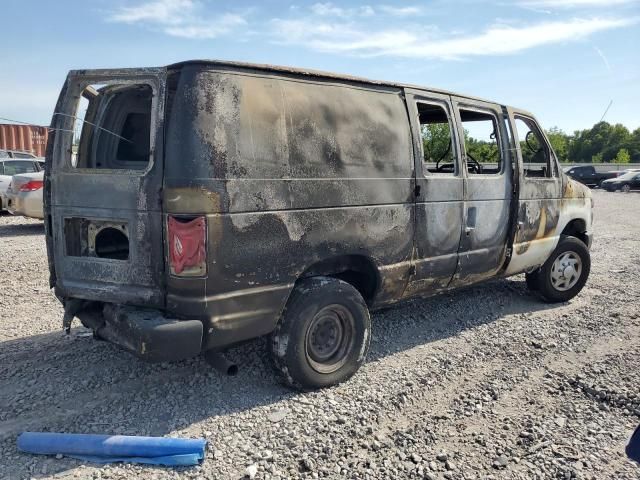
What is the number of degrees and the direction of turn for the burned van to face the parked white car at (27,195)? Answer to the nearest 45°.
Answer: approximately 90° to its left

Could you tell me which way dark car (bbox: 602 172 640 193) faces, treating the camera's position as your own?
facing the viewer and to the left of the viewer

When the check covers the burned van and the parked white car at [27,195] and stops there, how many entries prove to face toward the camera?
0

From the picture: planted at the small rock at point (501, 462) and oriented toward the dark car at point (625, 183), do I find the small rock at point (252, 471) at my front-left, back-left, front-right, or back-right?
back-left

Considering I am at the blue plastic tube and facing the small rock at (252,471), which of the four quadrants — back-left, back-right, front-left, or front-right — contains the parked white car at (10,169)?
back-left

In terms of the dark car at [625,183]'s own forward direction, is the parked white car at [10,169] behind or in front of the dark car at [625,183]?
in front

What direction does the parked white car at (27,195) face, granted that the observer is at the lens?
facing away from the viewer and to the right of the viewer

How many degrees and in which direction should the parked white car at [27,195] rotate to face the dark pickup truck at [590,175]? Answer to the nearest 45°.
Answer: approximately 45° to its right

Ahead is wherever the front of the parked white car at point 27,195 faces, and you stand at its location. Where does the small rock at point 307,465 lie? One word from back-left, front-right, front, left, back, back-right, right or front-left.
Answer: back-right

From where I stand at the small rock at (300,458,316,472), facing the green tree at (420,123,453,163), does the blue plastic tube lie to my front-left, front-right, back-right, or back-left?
back-left

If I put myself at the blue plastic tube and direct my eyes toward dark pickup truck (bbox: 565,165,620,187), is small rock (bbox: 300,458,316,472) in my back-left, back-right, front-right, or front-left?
front-right

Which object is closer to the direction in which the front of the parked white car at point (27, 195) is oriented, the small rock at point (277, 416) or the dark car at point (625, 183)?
the dark car

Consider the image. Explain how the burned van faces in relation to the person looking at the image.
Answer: facing away from the viewer and to the right of the viewer

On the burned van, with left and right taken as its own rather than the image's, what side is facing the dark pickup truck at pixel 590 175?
front
